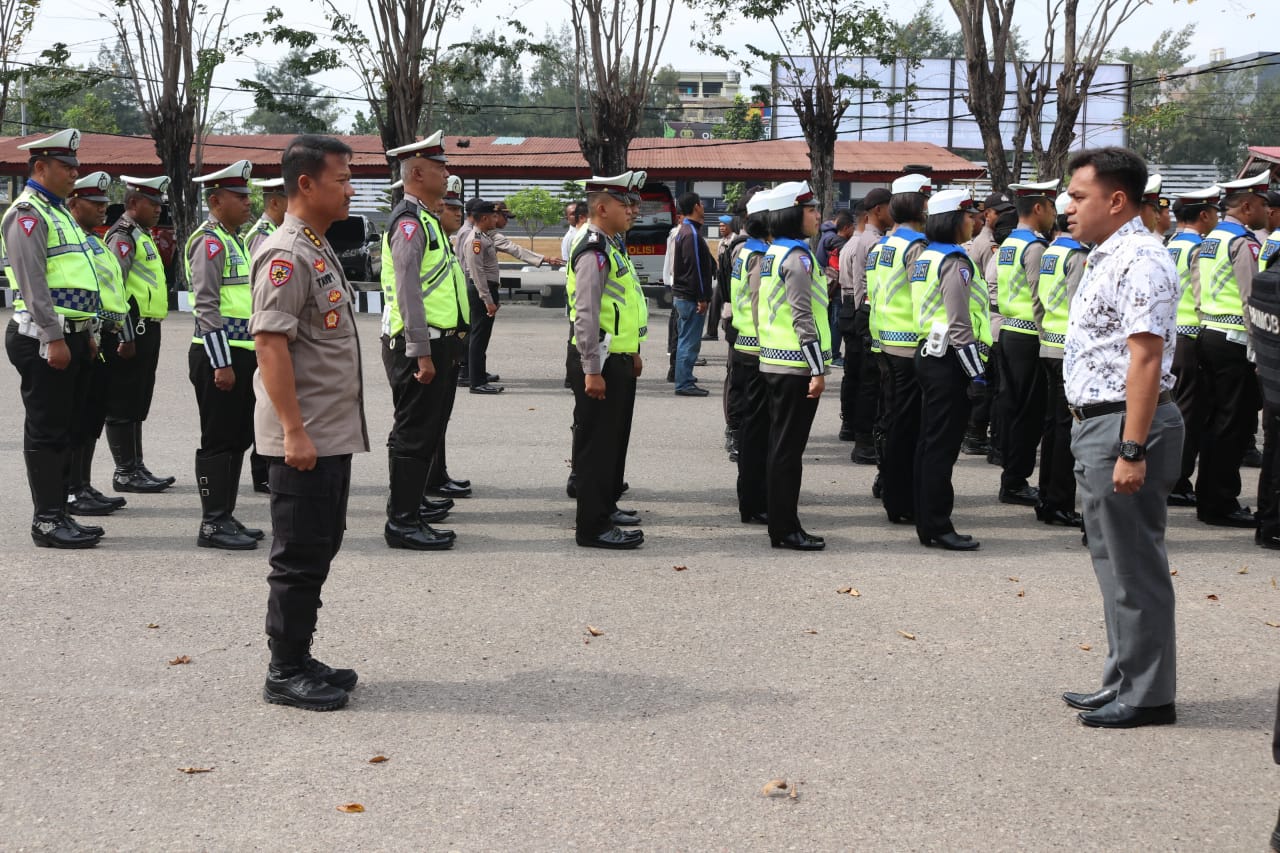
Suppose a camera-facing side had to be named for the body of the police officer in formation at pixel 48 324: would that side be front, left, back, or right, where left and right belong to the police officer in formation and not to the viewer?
right

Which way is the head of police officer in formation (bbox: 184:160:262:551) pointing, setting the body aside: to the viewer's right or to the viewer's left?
to the viewer's right

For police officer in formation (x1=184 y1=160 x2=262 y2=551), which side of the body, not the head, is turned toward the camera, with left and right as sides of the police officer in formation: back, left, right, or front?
right

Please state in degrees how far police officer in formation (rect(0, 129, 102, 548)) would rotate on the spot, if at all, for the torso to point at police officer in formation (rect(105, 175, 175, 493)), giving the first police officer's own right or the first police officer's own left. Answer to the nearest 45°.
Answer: approximately 90° to the first police officer's own left

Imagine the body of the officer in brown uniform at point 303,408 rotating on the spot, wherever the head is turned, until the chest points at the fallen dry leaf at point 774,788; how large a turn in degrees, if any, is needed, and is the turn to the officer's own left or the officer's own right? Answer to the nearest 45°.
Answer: approximately 45° to the officer's own right

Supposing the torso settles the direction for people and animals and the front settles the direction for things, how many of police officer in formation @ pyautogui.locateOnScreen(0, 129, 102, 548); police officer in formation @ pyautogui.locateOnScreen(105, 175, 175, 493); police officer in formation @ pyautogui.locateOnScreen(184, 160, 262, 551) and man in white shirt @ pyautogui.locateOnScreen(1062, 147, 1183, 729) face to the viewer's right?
3

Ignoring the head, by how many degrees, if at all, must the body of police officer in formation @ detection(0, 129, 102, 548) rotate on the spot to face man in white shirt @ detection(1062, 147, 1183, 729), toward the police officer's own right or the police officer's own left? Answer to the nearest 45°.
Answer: approximately 45° to the police officer's own right

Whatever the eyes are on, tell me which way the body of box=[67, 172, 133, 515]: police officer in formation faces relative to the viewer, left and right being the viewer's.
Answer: facing to the right of the viewer

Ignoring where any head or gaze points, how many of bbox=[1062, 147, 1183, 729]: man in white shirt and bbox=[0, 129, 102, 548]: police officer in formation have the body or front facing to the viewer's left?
1

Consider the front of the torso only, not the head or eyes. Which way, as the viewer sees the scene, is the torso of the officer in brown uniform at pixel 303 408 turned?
to the viewer's right

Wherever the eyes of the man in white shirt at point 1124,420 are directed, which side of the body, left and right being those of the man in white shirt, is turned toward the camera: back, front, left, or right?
left

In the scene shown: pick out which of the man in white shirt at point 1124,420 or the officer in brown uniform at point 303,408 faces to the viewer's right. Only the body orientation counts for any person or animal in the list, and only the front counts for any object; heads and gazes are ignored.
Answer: the officer in brown uniform

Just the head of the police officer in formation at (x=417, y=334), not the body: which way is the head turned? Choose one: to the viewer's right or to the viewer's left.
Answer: to the viewer's right

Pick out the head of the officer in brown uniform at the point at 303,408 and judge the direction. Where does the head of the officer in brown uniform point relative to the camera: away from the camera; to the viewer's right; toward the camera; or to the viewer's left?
to the viewer's right

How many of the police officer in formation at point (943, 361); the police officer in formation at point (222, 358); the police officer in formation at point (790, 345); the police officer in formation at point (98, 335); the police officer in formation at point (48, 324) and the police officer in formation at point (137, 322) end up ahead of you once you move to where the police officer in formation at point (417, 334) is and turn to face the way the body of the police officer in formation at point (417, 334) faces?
2
